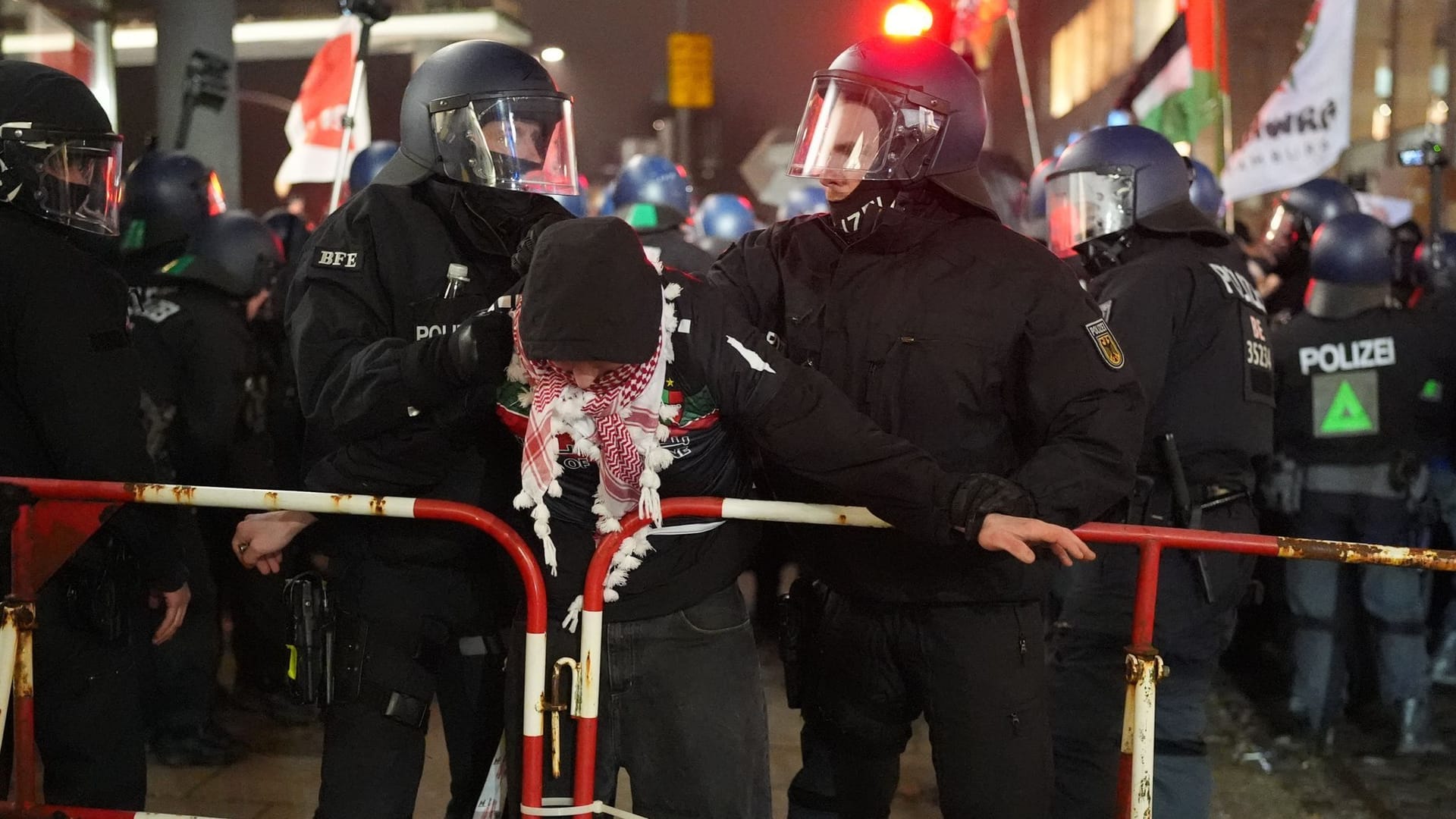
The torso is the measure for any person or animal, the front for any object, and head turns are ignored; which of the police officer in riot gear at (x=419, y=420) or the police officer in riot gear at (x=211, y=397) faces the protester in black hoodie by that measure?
the police officer in riot gear at (x=419, y=420)

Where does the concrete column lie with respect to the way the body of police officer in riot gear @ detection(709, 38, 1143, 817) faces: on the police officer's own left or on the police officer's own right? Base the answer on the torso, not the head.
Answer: on the police officer's own right

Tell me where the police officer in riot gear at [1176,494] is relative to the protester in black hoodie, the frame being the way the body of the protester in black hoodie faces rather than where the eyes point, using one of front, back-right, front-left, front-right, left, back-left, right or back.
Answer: back-left

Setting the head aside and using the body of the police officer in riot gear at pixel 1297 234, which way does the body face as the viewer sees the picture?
to the viewer's left

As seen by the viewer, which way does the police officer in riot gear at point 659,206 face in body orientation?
away from the camera

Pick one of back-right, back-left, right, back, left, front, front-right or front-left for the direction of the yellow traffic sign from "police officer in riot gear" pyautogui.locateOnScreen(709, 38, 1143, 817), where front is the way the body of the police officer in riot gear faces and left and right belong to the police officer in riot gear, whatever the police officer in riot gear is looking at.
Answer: back-right

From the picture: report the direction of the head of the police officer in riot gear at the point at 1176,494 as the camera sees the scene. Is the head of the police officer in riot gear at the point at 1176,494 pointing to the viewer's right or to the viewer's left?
to the viewer's left

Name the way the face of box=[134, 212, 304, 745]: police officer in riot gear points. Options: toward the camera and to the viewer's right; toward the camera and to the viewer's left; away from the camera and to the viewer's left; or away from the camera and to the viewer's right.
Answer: away from the camera and to the viewer's right
